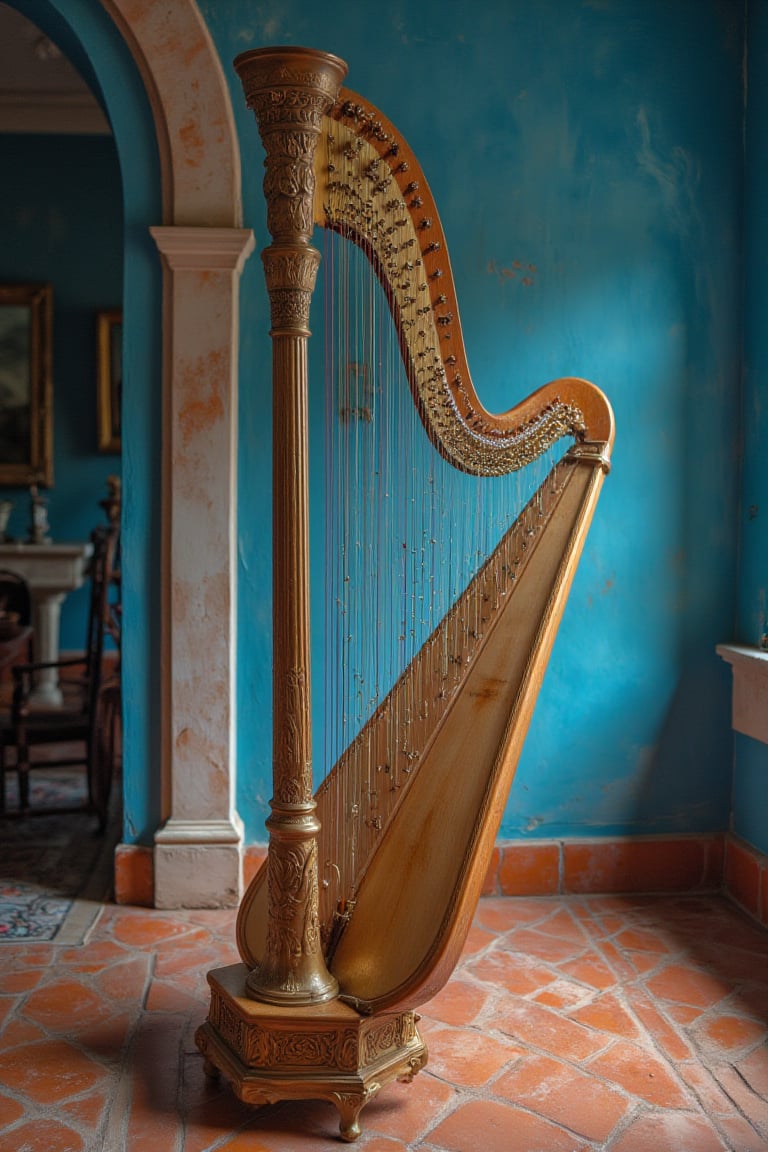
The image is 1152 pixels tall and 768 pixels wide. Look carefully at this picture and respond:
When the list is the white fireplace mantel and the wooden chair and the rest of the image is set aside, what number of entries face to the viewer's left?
1

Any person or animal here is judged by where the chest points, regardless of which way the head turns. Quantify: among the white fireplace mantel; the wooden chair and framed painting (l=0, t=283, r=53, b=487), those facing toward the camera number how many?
2

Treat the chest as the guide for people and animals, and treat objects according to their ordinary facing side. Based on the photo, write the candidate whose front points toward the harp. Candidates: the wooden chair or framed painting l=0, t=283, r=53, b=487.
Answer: the framed painting

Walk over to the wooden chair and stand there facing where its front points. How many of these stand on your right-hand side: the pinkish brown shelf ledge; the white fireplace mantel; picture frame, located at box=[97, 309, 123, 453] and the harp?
2

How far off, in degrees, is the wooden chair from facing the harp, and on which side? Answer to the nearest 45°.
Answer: approximately 90° to its left

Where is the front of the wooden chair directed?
to the viewer's left

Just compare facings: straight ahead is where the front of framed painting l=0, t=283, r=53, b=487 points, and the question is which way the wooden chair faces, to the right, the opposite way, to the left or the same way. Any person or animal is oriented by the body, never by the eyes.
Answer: to the right
